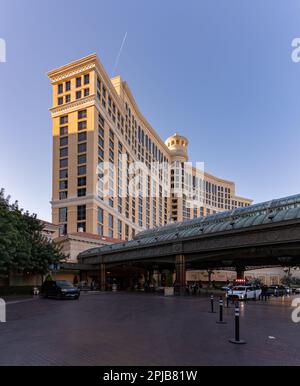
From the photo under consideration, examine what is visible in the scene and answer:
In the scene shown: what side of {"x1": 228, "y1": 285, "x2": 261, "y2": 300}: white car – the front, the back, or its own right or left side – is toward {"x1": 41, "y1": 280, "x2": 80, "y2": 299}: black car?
front

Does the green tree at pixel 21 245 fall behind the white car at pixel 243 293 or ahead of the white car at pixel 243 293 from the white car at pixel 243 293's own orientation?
ahead

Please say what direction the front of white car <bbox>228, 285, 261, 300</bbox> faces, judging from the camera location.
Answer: facing the viewer and to the left of the viewer
